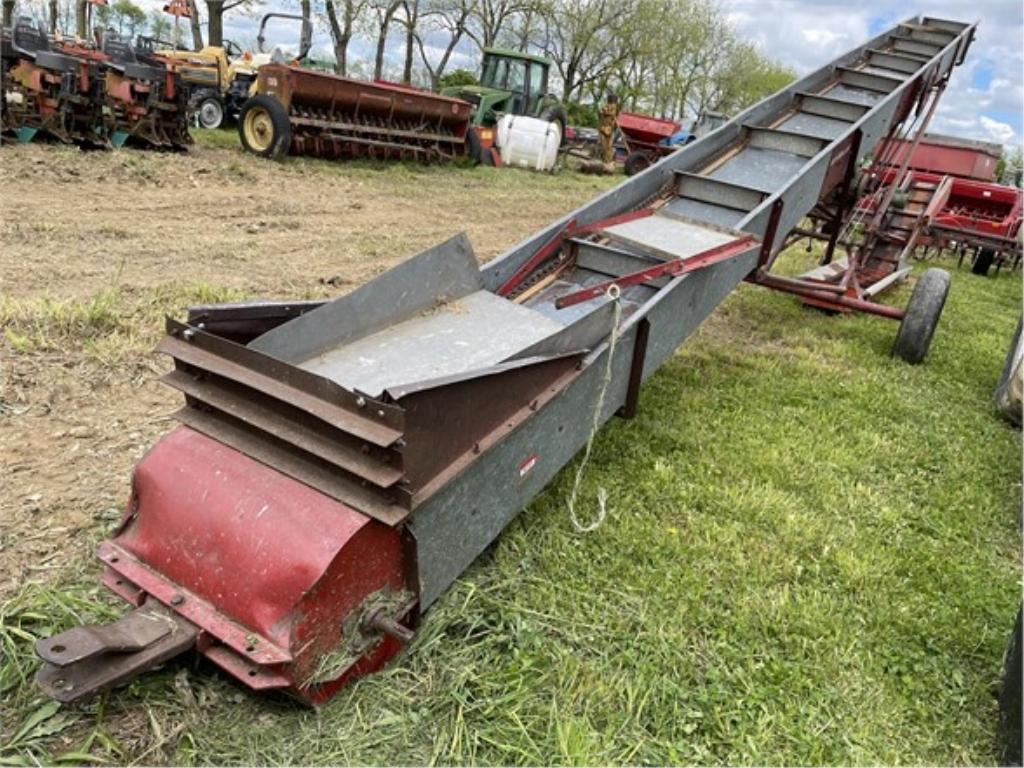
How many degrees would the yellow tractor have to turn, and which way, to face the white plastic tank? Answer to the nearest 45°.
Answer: approximately 135° to its left

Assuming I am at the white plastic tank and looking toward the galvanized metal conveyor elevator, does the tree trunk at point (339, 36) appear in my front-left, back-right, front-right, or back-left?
back-right

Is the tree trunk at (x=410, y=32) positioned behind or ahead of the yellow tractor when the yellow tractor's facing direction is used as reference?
behind

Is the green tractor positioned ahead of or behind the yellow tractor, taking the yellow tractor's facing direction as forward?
behind

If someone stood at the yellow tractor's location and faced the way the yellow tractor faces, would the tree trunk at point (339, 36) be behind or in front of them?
behind

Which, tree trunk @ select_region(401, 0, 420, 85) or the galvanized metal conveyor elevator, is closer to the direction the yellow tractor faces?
the galvanized metal conveyor elevator

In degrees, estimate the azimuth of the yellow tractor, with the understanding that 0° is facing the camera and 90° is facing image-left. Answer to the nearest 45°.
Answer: approximately 45°

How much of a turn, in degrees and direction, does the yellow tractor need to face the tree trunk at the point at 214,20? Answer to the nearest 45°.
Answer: approximately 135° to its right

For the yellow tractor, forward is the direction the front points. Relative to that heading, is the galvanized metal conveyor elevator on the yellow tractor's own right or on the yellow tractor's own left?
on the yellow tractor's own left
